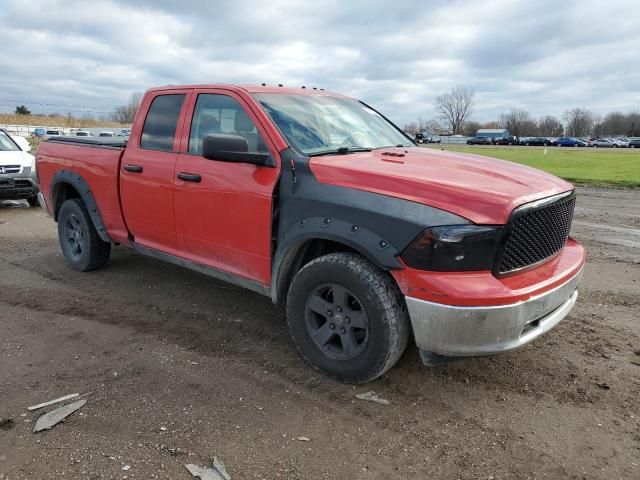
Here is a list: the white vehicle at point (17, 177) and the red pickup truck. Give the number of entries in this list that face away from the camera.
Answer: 0

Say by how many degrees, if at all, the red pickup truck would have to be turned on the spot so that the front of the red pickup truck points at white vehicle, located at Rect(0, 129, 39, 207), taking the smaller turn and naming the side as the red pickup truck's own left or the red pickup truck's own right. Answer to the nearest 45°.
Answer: approximately 180°

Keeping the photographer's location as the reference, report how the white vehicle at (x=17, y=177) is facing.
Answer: facing the viewer and to the right of the viewer

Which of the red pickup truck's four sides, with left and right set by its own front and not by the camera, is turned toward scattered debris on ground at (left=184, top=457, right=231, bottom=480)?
right

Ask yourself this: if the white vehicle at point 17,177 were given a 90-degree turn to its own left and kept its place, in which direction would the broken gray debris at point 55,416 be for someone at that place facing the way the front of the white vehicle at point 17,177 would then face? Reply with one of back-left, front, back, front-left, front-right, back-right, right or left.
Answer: back-right

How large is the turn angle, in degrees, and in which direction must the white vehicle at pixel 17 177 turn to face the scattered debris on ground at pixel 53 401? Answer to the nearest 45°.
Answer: approximately 45° to its right

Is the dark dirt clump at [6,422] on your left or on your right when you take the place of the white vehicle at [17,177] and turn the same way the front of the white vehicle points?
on your right

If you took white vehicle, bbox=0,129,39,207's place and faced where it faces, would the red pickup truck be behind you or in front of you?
in front
